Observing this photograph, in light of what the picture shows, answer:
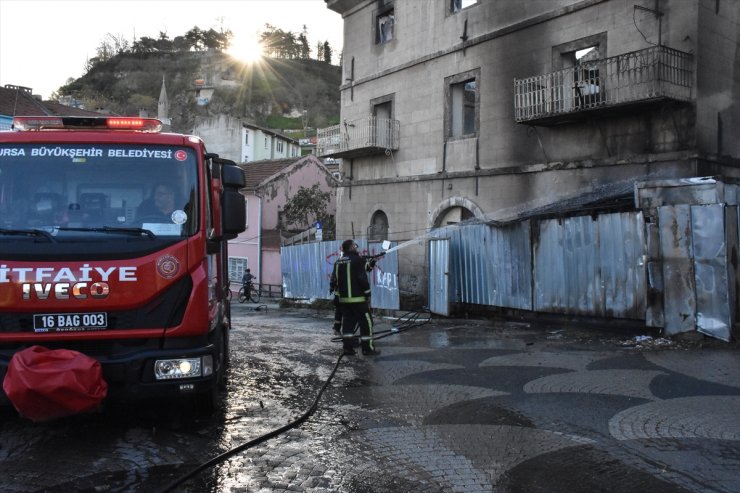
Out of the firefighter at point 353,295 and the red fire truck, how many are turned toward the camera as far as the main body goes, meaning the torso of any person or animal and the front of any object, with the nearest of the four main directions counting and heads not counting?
1

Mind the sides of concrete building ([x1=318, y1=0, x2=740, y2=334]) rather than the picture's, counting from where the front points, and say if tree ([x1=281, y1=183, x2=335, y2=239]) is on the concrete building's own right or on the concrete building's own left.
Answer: on the concrete building's own right

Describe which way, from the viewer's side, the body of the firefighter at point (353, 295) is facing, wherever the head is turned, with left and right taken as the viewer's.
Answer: facing away from the viewer and to the right of the viewer

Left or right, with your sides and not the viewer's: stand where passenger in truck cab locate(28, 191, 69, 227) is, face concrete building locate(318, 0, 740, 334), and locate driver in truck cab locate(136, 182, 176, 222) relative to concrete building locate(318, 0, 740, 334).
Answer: right

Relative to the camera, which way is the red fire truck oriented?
toward the camera

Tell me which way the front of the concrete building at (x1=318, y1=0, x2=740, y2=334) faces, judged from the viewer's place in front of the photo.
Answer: facing the viewer and to the left of the viewer

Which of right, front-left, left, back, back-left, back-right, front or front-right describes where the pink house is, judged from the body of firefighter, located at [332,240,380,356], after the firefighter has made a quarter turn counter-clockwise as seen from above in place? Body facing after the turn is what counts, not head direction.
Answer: front-right

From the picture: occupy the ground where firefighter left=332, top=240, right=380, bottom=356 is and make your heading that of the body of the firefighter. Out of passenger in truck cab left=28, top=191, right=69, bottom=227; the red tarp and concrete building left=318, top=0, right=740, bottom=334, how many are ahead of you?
1

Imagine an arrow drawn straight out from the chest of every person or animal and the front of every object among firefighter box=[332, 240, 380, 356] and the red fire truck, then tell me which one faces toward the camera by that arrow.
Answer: the red fire truck

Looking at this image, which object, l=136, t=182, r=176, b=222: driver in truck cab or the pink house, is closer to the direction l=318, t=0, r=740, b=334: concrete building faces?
the driver in truck cab

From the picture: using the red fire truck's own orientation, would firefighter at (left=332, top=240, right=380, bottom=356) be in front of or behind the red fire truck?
behind

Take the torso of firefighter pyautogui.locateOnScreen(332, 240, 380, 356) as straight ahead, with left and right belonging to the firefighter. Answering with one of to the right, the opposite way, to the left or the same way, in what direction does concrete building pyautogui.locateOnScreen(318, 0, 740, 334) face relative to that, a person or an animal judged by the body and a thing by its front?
the opposite way

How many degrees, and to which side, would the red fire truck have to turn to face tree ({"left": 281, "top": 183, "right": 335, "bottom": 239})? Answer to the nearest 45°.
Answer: approximately 180°
